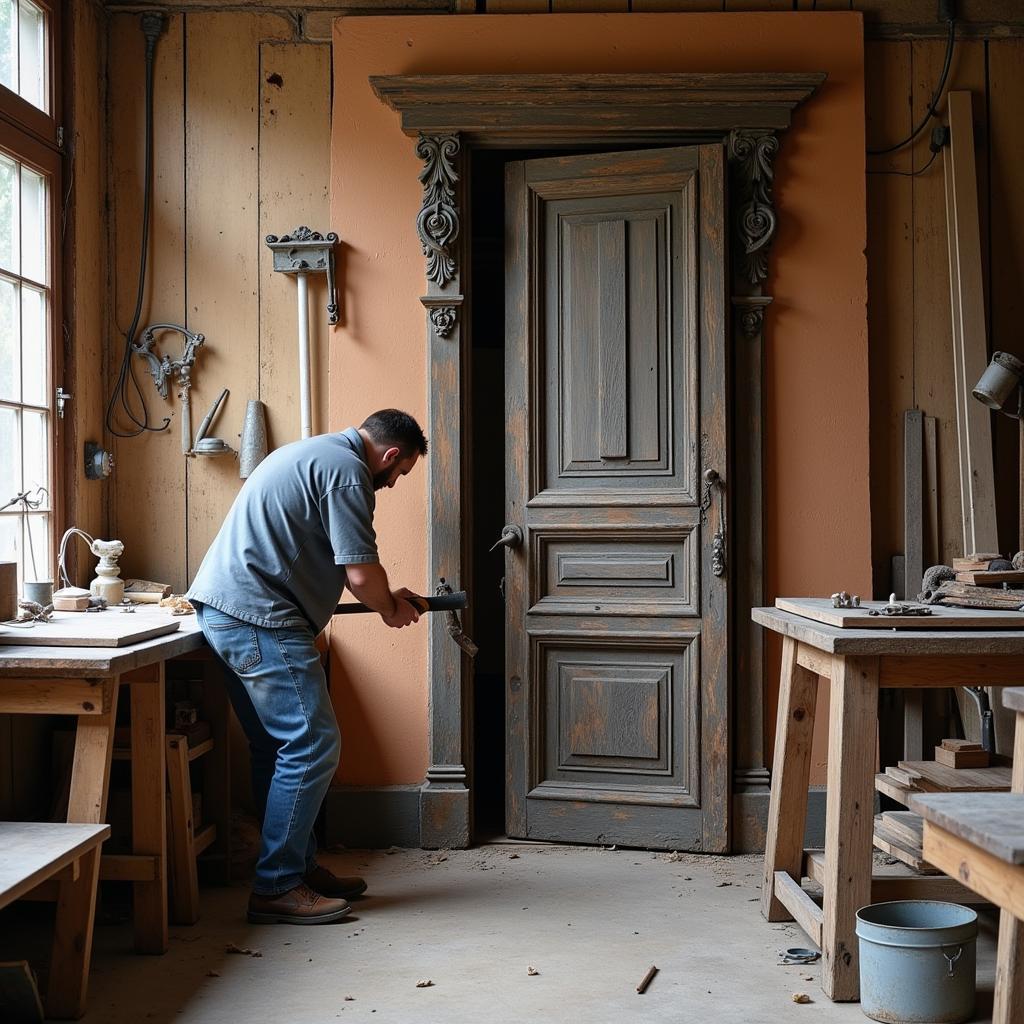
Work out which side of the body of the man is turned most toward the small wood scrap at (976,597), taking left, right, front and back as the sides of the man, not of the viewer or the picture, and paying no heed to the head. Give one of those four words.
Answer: front

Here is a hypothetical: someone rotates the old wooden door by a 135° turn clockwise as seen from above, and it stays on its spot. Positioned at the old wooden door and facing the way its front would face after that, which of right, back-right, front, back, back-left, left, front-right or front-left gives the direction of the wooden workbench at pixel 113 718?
left

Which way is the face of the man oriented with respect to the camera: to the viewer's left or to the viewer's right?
to the viewer's right

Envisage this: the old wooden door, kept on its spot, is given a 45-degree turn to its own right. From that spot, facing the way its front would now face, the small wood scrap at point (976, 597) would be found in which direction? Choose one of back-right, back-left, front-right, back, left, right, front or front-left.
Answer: left

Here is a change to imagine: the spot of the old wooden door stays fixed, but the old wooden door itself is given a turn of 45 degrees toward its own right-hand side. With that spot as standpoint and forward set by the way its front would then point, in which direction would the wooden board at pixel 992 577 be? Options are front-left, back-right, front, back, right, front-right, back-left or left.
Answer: left

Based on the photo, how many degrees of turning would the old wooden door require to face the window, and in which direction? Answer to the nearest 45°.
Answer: approximately 90° to its right

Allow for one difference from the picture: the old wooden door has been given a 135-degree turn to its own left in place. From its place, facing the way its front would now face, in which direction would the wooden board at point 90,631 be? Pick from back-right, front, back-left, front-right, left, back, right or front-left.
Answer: back

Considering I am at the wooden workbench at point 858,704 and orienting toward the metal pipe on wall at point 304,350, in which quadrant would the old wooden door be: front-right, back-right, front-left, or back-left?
front-right

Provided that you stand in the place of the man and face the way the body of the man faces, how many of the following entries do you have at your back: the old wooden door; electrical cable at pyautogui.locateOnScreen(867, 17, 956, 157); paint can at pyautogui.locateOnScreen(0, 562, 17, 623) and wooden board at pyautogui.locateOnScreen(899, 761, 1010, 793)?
1

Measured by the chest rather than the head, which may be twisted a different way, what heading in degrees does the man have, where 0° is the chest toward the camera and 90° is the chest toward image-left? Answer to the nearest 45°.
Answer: approximately 270°

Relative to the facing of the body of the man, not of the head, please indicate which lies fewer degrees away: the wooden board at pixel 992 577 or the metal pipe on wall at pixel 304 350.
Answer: the wooden board

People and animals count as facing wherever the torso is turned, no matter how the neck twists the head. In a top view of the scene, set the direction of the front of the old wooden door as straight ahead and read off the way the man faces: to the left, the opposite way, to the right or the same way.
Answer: to the left

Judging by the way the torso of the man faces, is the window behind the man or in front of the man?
behind

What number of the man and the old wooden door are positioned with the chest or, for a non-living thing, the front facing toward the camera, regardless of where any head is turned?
1

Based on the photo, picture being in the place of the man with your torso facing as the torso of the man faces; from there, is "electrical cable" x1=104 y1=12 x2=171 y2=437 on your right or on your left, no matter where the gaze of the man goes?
on your left
